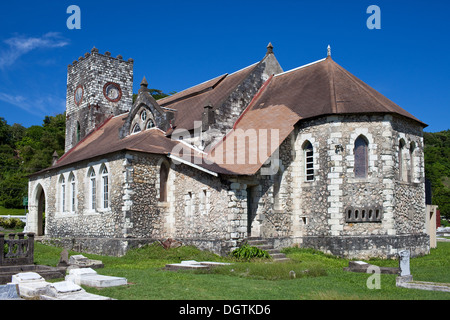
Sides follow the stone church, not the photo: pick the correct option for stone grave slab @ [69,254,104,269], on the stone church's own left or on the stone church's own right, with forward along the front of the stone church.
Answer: on the stone church's own left

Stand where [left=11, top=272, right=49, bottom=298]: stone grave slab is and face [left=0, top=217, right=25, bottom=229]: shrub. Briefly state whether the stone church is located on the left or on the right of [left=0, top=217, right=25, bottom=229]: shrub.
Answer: right

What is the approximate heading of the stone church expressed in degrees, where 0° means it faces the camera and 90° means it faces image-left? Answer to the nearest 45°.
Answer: approximately 135°

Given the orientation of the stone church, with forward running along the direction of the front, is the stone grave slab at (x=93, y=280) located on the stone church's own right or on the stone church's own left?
on the stone church's own left

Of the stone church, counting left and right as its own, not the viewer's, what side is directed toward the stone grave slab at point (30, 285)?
left

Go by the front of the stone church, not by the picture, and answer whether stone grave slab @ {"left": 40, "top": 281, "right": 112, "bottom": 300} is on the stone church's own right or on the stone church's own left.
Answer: on the stone church's own left
